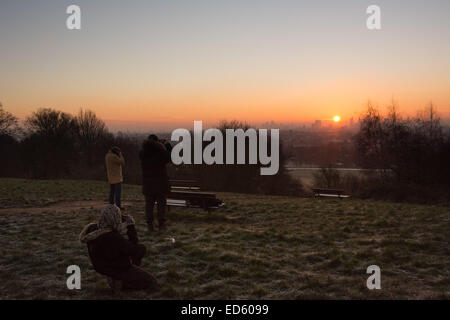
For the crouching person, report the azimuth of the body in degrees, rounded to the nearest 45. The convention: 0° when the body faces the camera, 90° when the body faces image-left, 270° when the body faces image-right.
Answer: approximately 225°

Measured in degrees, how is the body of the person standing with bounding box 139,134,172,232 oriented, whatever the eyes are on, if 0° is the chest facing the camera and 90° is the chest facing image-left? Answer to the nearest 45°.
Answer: approximately 225°

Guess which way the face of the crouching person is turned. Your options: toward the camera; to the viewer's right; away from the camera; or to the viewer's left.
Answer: away from the camera
